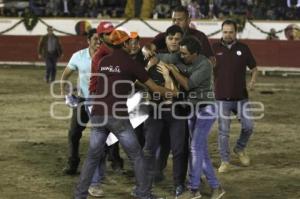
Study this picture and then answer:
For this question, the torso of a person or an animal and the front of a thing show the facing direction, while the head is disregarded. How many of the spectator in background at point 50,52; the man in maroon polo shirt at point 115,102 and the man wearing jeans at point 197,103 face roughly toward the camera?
1

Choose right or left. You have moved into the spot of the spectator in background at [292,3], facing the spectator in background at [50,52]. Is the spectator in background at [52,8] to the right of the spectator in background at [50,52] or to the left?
right

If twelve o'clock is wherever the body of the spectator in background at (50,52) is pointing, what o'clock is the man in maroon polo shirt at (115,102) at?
The man in maroon polo shirt is roughly at 12 o'clock from the spectator in background.

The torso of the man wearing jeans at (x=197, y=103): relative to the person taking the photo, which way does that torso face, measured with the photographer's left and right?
facing to the left of the viewer

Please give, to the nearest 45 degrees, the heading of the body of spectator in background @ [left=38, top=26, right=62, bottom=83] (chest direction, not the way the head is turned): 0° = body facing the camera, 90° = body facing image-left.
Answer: approximately 0°

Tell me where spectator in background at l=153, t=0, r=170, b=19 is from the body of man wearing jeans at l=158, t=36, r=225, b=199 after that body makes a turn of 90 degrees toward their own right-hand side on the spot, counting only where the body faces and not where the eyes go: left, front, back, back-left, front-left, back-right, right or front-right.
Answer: front

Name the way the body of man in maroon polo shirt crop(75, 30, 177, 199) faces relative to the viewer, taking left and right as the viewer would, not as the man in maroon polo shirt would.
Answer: facing away from the viewer and to the right of the viewer

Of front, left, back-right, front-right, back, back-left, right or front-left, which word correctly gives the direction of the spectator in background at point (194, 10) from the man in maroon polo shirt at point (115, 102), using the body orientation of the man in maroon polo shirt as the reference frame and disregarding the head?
front-left
